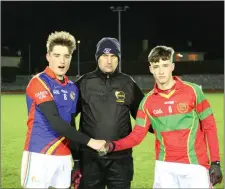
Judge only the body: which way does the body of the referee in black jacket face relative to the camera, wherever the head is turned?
toward the camera

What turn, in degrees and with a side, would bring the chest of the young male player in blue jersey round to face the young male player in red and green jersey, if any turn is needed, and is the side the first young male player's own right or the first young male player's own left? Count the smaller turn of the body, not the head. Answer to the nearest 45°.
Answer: approximately 45° to the first young male player's own left

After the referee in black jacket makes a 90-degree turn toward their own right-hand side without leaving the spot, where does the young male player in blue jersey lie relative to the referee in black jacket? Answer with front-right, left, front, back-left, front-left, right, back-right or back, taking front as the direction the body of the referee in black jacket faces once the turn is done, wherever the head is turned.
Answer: front-left

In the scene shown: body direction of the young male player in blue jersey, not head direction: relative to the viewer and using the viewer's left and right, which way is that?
facing the viewer and to the right of the viewer

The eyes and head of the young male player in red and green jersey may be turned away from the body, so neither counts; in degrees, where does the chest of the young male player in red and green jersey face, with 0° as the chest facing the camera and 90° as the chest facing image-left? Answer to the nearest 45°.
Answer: approximately 0°

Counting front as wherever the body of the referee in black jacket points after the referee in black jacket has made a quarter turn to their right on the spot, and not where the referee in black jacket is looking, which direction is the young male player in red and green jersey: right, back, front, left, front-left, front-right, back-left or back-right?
back-left

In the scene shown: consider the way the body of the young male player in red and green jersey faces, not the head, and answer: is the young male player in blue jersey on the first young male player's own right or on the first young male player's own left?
on the first young male player's own right
